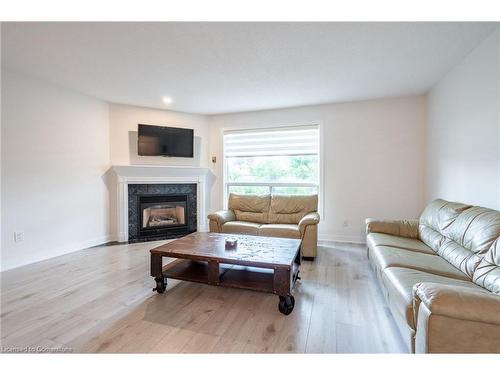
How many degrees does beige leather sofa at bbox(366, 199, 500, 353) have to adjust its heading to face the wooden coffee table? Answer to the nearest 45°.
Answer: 0° — it already faces it

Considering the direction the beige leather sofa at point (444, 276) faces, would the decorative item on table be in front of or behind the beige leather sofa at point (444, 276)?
in front

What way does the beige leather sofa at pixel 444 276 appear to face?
to the viewer's left

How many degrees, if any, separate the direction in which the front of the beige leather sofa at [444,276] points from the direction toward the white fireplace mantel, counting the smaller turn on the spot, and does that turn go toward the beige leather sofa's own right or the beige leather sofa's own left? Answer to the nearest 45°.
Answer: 0° — it already faces it

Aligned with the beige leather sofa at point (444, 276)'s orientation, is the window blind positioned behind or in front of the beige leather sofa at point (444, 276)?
in front

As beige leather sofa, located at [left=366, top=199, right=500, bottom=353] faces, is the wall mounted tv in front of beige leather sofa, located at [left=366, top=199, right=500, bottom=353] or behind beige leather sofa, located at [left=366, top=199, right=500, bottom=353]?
in front
